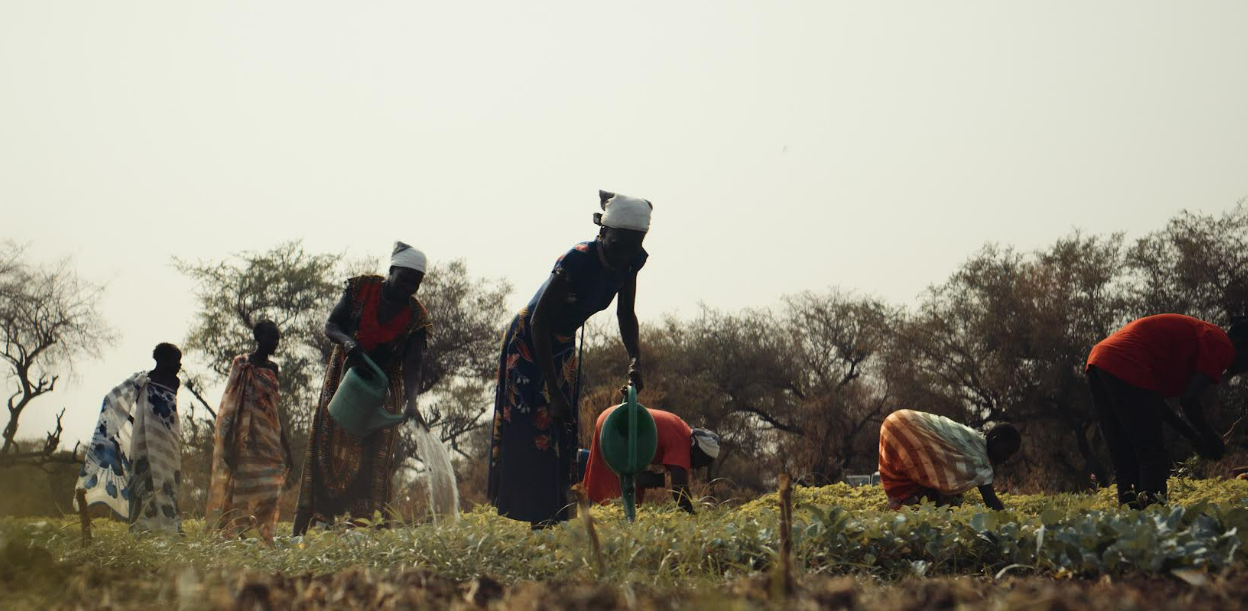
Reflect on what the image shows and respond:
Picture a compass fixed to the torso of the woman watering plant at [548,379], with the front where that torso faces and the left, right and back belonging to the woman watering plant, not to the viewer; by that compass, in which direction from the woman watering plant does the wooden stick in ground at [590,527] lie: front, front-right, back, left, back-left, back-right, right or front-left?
front-right

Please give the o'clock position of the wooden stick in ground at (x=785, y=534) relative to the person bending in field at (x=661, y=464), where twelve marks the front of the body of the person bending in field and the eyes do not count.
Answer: The wooden stick in ground is roughly at 3 o'clock from the person bending in field.

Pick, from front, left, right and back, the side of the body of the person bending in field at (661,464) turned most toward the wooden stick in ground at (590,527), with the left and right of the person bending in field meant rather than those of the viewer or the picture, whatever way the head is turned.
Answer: right

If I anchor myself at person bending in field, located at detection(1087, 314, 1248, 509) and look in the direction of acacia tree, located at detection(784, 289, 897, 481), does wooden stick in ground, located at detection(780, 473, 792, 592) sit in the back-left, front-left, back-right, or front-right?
back-left

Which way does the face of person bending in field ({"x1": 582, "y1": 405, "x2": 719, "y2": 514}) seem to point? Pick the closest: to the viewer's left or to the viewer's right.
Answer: to the viewer's right

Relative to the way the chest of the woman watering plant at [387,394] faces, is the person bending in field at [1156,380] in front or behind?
in front

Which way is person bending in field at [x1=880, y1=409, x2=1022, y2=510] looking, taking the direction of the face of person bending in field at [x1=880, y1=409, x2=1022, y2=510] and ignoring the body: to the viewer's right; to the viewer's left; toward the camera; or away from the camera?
to the viewer's right

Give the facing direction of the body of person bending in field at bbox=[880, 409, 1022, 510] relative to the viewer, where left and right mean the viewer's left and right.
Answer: facing to the right of the viewer

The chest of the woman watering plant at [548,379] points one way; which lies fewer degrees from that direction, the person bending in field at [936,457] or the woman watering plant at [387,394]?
the person bending in field

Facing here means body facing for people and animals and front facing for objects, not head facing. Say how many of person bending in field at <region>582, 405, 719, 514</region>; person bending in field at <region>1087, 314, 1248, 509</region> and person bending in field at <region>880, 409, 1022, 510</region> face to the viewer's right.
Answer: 3

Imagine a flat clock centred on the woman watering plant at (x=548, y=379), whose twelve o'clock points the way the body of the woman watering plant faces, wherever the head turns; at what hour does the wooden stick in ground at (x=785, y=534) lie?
The wooden stick in ground is roughly at 1 o'clock from the woman watering plant.

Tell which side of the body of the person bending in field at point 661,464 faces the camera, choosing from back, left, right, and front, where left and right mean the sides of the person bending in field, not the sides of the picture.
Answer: right

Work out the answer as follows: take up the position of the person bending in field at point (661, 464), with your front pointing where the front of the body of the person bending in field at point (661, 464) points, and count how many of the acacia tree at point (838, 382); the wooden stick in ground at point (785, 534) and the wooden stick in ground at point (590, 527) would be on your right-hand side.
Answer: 2

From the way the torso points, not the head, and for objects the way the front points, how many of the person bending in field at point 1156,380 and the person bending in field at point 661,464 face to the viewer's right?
2

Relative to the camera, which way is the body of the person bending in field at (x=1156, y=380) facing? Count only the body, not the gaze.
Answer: to the viewer's right
